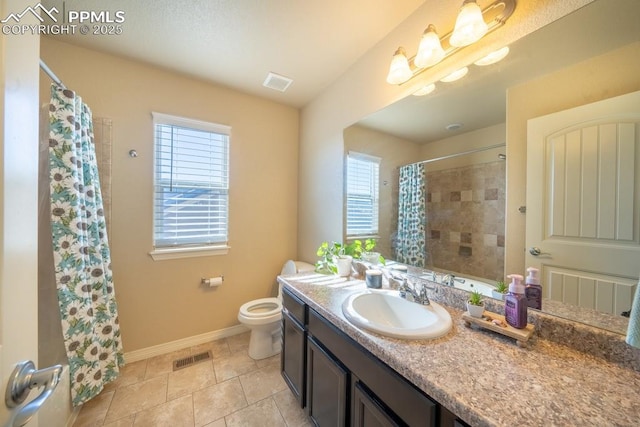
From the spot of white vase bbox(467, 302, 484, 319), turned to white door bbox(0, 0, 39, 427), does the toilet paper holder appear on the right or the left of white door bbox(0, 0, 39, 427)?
right

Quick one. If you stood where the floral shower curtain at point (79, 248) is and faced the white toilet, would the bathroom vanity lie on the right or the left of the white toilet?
right

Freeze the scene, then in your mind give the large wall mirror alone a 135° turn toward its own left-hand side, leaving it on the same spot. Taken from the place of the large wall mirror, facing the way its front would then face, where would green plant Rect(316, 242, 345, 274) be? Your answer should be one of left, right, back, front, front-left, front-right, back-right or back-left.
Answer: back

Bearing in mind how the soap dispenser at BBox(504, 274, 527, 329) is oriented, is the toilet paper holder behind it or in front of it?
in front

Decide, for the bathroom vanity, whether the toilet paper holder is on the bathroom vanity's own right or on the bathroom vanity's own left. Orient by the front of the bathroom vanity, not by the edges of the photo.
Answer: on the bathroom vanity's own right

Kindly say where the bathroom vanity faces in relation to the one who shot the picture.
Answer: facing the viewer and to the left of the viewer

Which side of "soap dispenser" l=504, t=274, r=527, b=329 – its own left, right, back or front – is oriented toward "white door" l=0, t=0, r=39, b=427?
front

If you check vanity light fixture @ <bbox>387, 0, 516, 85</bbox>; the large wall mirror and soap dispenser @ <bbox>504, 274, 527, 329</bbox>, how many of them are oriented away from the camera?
0

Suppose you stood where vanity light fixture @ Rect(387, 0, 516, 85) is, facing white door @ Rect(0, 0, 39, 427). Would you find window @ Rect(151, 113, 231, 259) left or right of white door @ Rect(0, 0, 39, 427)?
right

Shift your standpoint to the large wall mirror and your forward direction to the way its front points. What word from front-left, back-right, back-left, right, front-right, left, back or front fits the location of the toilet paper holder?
front-right

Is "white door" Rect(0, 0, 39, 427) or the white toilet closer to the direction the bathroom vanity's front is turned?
the white door
